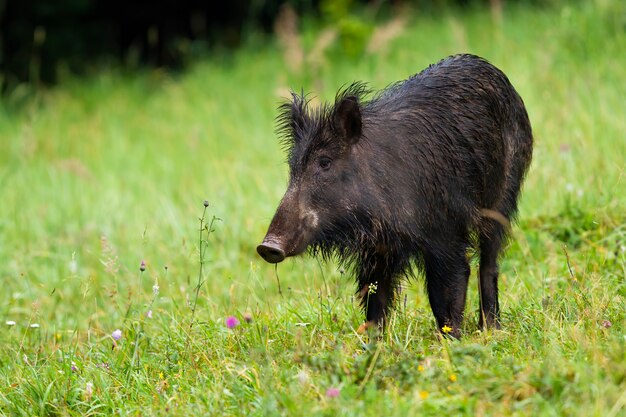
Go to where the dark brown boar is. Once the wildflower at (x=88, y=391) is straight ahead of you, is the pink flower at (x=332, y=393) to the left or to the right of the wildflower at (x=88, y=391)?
left

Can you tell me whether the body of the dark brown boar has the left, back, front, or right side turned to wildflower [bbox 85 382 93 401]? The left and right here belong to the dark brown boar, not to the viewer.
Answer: front

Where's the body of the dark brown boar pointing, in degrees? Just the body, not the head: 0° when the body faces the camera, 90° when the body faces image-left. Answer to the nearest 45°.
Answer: approximately 45°

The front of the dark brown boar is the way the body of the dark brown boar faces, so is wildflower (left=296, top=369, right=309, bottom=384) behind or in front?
in front

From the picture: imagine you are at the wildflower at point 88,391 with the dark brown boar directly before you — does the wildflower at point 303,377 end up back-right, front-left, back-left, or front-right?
front-right

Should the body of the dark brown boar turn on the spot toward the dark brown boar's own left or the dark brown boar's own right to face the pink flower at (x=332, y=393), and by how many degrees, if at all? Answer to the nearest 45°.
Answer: approximately 45° to the dark brown boar's own left
